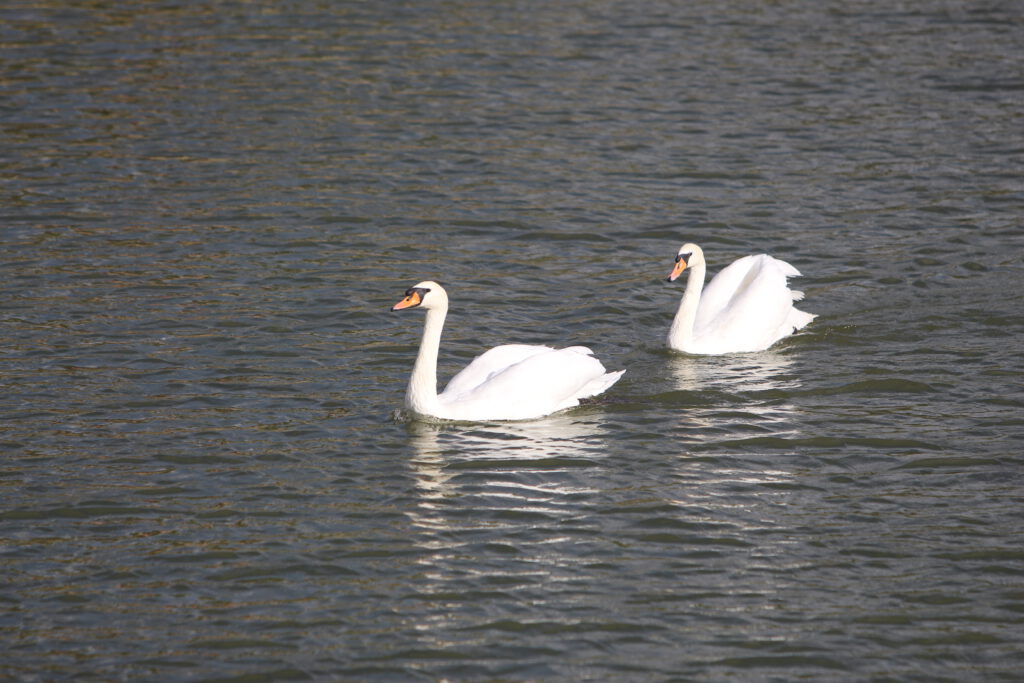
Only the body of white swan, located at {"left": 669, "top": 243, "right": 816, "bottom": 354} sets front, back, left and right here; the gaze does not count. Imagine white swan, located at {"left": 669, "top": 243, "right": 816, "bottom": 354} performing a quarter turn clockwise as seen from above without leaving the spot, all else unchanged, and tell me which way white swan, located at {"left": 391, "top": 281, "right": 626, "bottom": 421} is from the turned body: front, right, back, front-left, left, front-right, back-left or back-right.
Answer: back-left

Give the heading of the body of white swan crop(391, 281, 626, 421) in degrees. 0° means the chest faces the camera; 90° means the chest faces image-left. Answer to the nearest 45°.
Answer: approximately 90°

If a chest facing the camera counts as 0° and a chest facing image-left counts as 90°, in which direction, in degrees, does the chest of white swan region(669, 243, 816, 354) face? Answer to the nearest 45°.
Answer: approximately 90°
